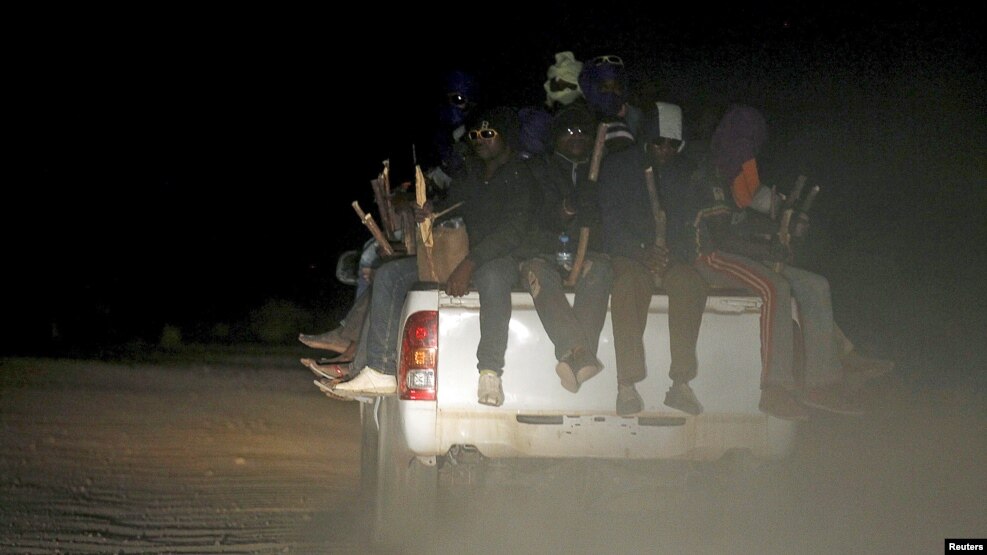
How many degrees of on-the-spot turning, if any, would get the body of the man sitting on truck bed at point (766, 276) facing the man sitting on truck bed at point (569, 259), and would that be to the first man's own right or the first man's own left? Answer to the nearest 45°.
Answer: approximately 135° to the first man's own right

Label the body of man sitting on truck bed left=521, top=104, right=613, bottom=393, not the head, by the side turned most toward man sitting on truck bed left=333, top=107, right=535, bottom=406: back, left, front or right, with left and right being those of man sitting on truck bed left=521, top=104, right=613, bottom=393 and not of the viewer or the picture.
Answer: right

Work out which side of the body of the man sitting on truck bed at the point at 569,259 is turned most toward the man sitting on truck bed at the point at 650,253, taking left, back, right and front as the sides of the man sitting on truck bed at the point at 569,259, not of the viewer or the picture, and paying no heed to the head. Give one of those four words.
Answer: left

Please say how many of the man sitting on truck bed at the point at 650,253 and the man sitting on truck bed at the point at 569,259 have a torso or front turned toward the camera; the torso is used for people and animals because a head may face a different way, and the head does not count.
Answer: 2

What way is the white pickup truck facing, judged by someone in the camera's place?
facing away from the viewer

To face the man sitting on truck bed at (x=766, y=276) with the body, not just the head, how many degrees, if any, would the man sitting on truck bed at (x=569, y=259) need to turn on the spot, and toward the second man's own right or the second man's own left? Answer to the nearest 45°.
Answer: approximately 90° to the second man's own left

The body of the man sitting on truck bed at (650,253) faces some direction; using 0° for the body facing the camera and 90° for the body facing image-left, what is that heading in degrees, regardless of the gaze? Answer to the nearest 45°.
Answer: approximately 0°
